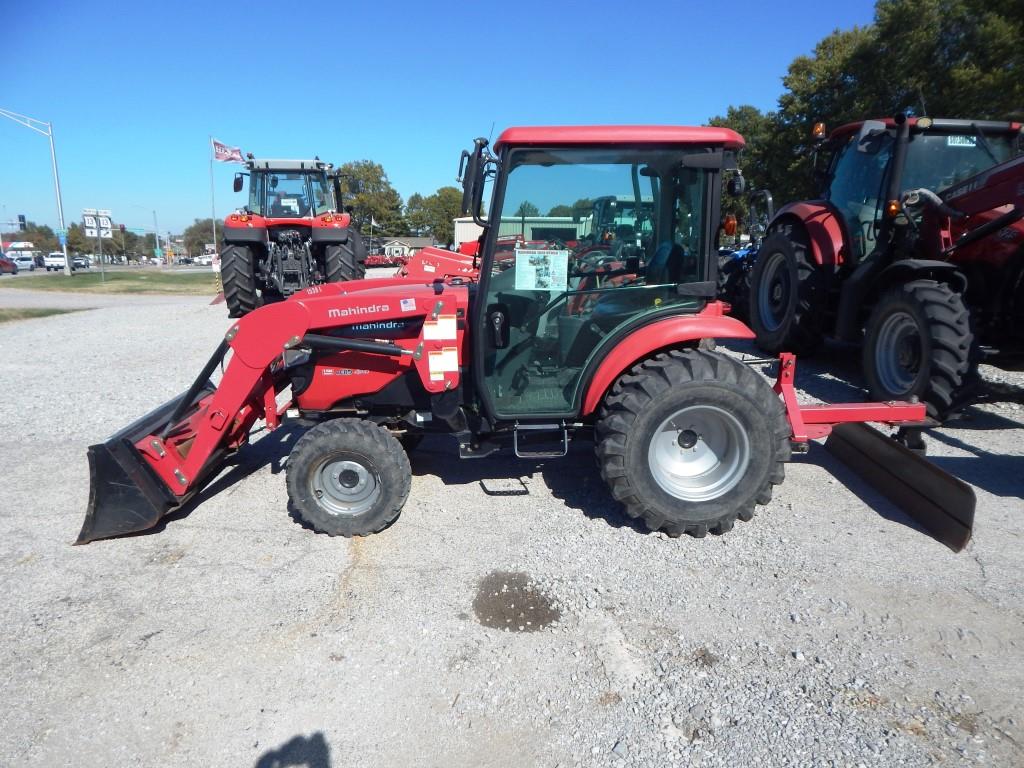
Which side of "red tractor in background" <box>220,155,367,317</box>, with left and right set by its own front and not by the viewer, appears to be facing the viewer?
back

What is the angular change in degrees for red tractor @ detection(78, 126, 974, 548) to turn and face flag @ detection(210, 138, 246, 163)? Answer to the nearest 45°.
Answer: approximately 45° to its right

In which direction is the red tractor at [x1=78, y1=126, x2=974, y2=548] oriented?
to the viewer's left

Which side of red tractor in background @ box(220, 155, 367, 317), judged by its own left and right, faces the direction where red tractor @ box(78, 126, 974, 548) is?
back

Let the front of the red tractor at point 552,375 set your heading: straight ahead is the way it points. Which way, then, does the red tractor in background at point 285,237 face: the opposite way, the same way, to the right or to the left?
to the right

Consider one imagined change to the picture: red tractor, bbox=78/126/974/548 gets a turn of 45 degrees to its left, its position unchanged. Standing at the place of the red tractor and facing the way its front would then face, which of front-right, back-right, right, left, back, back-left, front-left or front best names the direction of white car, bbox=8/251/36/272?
right

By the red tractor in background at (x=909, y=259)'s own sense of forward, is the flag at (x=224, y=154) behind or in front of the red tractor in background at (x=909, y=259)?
behind

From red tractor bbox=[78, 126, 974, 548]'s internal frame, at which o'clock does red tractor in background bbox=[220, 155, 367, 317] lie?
The red tractor in background is roughly at 2 o'clock from the red tractor.

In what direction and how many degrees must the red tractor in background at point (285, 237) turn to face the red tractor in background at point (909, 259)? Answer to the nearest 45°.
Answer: approximately 135° to its right

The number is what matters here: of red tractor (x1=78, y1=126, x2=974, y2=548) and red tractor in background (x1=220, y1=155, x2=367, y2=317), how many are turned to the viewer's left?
1

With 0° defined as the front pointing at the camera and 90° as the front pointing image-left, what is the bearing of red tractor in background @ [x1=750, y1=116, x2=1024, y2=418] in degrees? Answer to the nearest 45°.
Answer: approximately 315°
